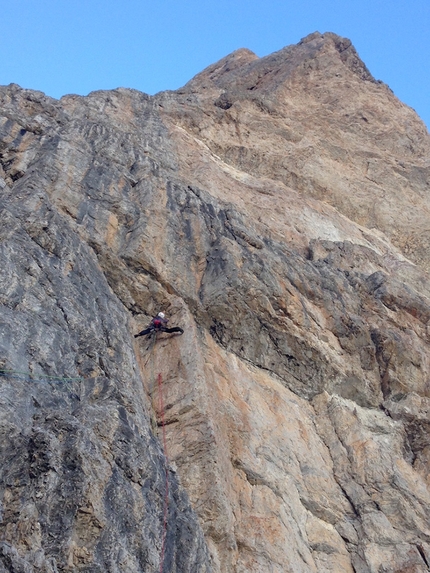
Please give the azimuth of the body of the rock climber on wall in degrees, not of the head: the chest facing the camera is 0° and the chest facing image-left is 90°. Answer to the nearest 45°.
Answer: approximately 180°
